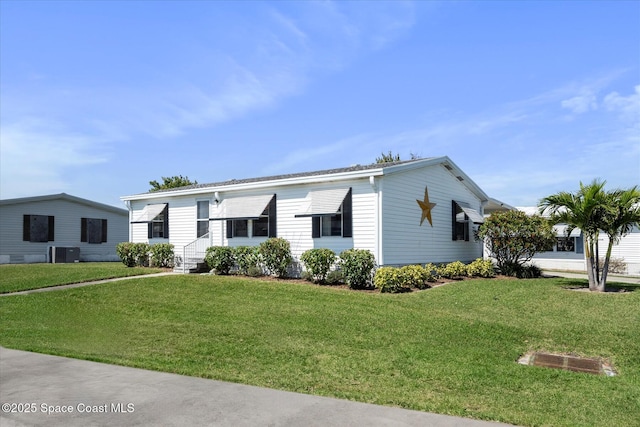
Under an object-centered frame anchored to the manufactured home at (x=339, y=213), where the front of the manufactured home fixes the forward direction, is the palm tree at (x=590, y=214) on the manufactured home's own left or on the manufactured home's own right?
on the manufactured home's own left

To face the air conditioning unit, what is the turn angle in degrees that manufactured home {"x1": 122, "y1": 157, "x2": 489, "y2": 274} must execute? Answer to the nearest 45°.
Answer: approximately 90° to its right

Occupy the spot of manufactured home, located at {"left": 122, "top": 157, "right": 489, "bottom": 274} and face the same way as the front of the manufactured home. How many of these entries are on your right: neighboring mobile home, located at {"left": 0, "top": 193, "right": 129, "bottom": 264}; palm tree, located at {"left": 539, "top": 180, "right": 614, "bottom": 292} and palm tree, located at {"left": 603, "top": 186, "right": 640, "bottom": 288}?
1

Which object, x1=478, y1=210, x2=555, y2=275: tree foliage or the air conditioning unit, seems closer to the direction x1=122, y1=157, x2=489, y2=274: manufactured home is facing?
the air conditioning unit

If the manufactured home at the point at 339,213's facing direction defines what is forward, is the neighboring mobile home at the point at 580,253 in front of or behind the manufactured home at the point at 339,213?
behind

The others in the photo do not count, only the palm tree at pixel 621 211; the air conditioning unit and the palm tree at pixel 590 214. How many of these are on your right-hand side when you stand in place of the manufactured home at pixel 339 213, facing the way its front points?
1

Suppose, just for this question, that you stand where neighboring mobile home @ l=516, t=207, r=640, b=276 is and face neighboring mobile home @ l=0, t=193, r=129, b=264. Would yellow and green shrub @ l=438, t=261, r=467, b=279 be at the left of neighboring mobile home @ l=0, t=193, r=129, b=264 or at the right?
left

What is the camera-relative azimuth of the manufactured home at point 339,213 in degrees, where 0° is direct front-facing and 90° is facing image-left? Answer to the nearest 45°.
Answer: approximately 45°

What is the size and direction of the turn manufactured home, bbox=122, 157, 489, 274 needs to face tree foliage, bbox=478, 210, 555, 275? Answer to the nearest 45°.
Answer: approximately 135° to its left

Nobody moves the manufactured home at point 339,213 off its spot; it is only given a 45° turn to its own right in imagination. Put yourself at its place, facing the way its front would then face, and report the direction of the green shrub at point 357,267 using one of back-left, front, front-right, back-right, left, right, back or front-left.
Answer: left

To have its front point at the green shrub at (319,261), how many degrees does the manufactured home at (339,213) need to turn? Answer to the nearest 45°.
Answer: approximately 45° to its left

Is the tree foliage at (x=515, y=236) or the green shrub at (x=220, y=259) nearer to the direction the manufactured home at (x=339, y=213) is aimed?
the green shrub
